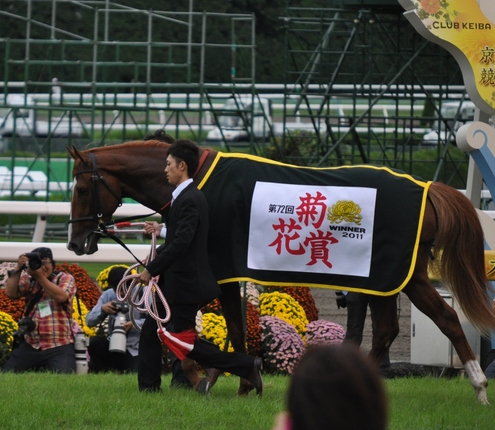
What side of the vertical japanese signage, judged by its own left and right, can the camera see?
front

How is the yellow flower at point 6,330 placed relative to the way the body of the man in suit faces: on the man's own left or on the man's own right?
on the man's own right

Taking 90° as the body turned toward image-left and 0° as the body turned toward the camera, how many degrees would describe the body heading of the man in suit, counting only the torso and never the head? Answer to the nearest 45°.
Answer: approximately 90°

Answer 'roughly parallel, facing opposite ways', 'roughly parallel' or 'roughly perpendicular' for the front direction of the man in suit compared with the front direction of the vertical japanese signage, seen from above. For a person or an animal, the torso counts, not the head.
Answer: roughly perpendicular

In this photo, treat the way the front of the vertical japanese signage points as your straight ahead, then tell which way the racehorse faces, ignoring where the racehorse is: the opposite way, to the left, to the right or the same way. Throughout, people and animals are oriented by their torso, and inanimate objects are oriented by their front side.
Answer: to the right

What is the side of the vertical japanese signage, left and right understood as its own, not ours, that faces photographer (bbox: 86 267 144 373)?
right

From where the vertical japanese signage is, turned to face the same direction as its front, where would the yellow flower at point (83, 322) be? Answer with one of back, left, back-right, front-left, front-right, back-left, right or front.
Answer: right

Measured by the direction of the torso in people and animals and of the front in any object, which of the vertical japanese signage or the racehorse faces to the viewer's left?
the racehorse

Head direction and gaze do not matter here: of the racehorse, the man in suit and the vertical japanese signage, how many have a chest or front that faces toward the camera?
1

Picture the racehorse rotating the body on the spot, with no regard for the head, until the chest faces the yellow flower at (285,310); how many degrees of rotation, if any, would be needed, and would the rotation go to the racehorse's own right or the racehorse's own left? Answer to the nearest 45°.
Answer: approximately 90° to the racehorse's own right

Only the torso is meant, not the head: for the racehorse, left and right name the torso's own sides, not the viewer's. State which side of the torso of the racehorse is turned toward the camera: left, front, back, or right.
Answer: left

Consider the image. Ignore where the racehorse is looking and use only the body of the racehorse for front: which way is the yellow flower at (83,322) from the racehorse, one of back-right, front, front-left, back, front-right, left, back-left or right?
front-right

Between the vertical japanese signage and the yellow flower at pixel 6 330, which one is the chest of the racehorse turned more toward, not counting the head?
the yellow flower

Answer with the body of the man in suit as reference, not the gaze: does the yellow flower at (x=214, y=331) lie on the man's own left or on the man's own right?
on the man's own right
